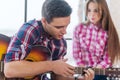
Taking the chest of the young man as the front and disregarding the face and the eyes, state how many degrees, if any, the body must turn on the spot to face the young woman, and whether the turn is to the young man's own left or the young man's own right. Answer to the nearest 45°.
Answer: approximately 90° to the young man's own left

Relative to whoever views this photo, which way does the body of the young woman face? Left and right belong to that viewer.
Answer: facing the viewer

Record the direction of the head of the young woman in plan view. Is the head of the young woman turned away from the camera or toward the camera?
toward the camera

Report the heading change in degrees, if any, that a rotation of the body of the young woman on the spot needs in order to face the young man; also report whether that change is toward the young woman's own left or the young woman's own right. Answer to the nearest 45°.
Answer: approximately 45° to the young woman's own right

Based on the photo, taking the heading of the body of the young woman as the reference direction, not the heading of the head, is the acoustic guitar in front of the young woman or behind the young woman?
in front

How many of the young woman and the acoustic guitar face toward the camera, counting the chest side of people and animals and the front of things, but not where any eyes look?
2

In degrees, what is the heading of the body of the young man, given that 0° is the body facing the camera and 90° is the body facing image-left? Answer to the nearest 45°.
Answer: approximately 315°

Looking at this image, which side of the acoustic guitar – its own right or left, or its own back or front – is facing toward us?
front

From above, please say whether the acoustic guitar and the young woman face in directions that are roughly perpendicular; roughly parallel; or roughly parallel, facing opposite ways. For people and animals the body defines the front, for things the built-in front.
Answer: roughly parallel

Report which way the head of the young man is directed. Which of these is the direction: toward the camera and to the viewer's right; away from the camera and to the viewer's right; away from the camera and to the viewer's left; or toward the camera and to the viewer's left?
toward the camera and to the viewer's right
